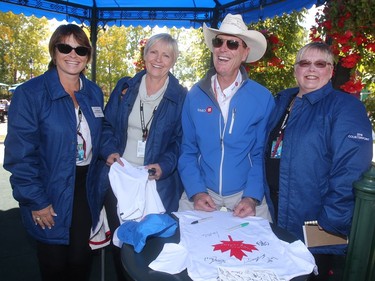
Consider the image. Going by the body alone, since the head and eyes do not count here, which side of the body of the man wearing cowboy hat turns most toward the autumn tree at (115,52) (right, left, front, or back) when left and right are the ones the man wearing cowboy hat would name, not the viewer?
back

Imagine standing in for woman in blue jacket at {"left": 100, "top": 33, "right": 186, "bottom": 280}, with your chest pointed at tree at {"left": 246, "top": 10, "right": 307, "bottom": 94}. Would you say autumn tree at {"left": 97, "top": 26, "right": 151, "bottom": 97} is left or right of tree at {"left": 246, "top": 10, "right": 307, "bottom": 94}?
left

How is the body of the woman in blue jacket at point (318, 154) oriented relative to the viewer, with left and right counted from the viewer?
facing the viewer and to the left of the viewer

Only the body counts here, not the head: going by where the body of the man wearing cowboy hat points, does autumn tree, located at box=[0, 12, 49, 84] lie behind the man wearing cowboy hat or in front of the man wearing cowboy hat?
behind

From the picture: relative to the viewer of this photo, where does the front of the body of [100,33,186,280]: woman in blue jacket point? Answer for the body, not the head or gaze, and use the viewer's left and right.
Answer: facing the viewer

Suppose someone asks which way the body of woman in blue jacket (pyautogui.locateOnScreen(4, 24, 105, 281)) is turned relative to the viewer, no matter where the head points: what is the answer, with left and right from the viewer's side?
facing the viewer and to the right of the viewer

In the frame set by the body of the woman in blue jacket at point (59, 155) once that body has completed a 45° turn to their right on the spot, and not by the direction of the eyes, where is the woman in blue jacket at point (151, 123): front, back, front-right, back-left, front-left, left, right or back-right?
left

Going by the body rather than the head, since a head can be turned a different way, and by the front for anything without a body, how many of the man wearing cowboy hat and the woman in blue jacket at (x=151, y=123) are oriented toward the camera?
2

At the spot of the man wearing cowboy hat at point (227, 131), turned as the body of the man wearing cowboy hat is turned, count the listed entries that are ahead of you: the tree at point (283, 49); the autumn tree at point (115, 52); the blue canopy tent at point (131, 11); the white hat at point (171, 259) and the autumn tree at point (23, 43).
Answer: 1

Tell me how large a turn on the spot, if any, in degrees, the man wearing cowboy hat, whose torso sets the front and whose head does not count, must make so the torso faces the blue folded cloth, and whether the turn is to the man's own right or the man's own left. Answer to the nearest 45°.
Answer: approximately 45° to the man's own right
